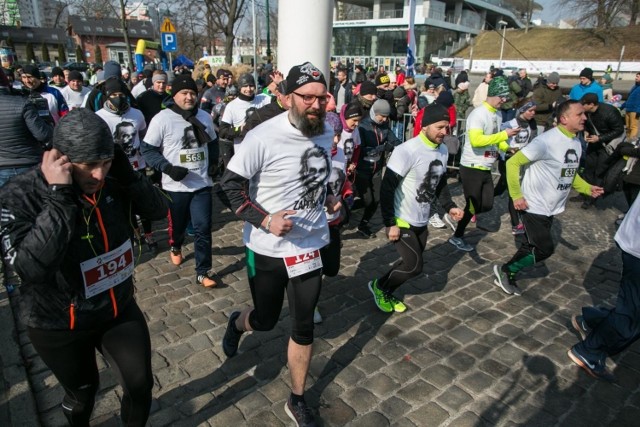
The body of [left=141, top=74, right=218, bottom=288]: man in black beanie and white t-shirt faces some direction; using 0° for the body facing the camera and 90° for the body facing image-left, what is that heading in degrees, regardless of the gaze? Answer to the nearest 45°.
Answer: approximately 315°

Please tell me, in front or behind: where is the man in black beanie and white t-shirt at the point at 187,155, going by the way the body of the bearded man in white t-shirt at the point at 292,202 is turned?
behind

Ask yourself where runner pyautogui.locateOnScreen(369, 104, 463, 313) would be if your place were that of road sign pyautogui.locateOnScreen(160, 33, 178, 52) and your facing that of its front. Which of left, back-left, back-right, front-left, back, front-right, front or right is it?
front

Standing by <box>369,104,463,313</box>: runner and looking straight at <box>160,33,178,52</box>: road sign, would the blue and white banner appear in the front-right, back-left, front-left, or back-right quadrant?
front-right

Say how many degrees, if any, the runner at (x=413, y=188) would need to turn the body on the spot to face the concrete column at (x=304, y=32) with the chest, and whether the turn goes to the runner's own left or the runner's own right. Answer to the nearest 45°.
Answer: approximately 180°

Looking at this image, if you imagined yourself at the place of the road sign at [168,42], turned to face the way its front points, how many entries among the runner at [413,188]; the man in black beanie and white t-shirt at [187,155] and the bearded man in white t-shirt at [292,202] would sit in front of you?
3

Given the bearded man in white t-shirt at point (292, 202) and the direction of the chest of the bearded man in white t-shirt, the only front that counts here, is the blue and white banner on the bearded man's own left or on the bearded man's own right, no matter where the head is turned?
on the bearded man's own left

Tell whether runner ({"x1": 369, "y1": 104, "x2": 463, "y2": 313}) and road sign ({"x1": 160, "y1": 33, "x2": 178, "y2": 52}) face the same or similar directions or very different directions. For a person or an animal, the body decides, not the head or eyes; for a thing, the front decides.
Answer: same or similar directions

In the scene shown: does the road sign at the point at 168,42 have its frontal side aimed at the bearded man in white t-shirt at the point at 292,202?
yes

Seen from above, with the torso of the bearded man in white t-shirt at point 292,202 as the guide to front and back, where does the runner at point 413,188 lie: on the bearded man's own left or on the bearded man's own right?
on the bearded man's own left

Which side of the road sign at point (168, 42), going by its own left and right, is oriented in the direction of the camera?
front

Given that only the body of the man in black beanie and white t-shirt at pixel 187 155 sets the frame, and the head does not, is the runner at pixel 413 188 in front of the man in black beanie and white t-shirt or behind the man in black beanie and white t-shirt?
in front

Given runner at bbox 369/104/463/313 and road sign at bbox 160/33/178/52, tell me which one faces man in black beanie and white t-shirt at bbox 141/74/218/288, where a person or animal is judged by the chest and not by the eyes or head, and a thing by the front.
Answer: the road sign

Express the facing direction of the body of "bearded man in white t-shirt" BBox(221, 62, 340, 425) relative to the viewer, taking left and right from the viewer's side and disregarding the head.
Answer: facing the viewer and to the right of the viewer

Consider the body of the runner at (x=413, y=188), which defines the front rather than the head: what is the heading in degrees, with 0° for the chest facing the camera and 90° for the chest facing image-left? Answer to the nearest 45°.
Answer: approximately 315°

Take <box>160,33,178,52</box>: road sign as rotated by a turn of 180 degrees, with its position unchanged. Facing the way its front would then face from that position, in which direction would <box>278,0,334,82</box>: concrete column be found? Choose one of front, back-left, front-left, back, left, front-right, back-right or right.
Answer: back

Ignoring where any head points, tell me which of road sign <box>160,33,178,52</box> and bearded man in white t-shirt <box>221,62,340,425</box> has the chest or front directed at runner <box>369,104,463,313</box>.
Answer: the road sign
